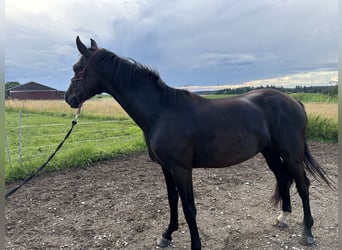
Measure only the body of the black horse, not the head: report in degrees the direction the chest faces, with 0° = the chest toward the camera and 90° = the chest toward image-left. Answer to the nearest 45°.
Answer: approximately 90°
